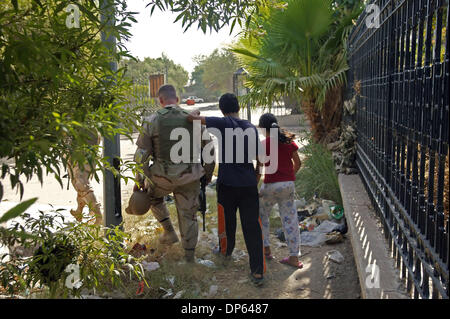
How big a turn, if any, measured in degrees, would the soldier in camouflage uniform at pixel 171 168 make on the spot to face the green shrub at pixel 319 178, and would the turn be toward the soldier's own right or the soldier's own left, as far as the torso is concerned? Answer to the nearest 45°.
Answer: approximately 45° to the soldier's own right

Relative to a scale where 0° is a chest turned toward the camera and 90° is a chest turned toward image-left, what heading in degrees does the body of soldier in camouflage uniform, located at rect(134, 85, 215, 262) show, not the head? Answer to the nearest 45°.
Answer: approximately 180°

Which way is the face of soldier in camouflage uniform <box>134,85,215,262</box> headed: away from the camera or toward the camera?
away from the camera

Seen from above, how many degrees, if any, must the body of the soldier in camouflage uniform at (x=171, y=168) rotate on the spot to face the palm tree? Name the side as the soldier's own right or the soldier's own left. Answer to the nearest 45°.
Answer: approximately 45° to the soldier's own right

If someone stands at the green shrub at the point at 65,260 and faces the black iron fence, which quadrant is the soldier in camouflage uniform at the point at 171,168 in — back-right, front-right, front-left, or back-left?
front-left

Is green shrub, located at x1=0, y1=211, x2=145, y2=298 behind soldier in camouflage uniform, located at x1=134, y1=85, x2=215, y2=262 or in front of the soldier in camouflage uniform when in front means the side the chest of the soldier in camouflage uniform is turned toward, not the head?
behind
